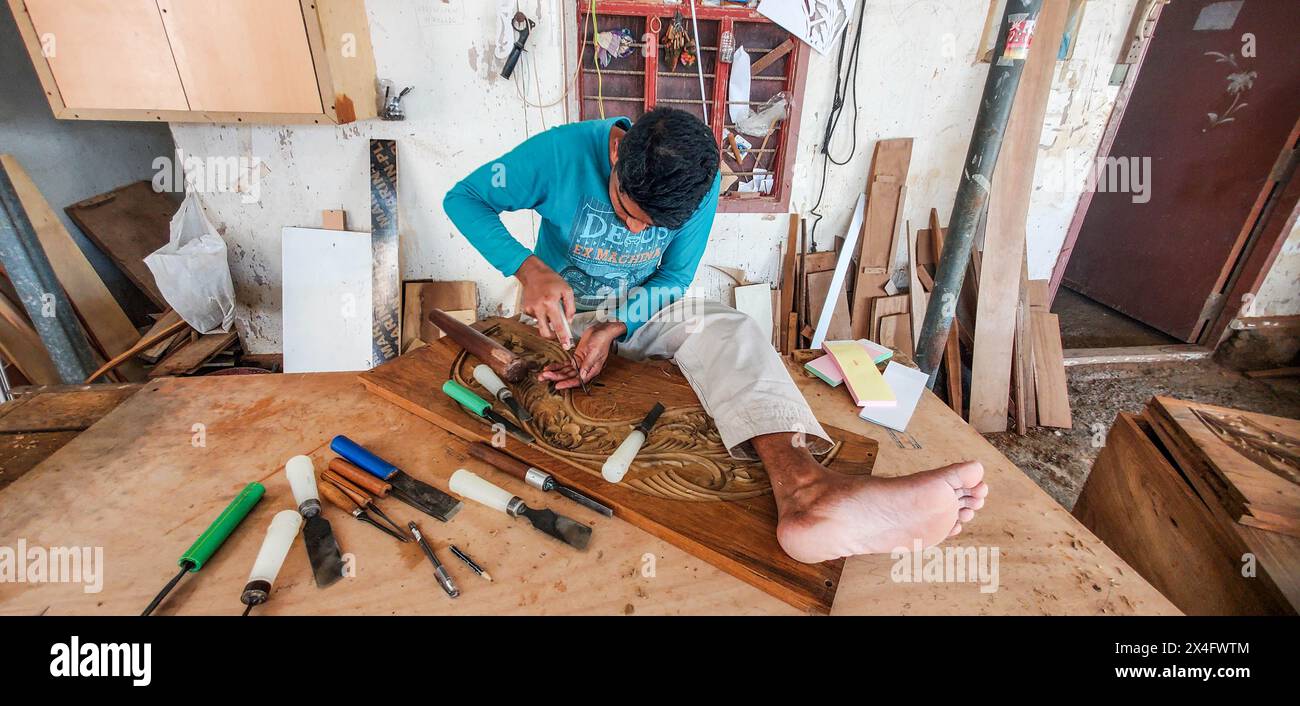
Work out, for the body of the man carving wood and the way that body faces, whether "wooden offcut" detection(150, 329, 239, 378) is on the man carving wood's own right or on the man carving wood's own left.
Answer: on the man carving wood's own right

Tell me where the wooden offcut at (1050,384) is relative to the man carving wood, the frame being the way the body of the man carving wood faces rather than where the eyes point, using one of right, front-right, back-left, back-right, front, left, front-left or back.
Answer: back-left

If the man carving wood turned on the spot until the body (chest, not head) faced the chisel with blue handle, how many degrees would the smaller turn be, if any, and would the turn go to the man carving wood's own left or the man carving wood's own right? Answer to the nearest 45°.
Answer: approximately 45° to the man carving wood's own right

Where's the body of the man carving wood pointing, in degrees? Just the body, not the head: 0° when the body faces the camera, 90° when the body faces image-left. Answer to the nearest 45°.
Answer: approximately 0°

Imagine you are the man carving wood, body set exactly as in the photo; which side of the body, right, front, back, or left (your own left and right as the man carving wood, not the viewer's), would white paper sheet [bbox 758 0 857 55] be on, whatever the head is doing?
back

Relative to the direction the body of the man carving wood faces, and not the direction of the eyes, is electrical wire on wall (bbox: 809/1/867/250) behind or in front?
behind

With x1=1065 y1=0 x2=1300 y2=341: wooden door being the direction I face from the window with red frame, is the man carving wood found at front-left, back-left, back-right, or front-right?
back-right
